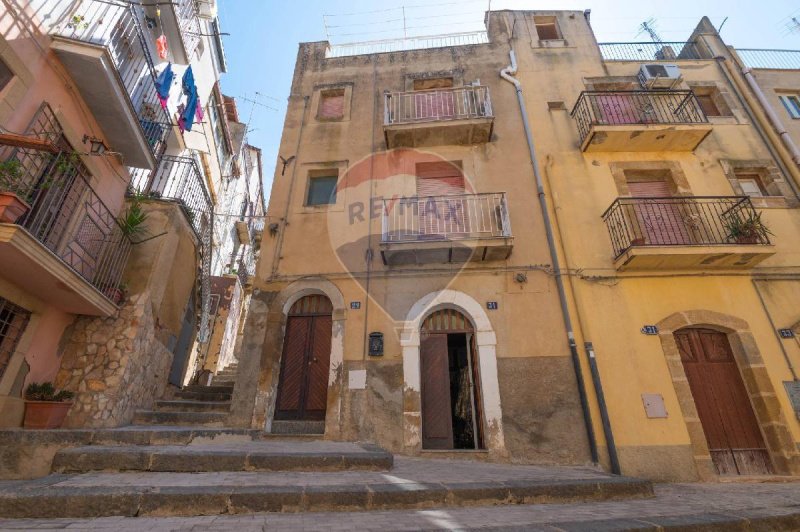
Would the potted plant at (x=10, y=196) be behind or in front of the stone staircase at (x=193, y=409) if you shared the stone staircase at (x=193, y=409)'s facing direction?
in front

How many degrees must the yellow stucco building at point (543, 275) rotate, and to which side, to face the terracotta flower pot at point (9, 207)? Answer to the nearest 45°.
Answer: approximately 45° to its right

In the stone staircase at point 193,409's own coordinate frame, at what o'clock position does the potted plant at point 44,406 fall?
The potted plant is roughly at 2 o'clock from the stone staircase.

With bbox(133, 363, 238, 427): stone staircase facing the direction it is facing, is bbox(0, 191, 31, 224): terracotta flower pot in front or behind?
in front

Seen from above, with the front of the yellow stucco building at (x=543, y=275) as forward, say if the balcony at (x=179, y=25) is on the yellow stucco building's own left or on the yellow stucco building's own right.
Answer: on the yellow stucco building's own right

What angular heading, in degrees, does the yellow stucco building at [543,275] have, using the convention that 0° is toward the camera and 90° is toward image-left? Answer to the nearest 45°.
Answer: approximately 0°

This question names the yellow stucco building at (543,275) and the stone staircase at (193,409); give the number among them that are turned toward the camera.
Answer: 2

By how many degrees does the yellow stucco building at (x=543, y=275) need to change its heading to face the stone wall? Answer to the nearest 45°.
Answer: approximately 45° to its right
